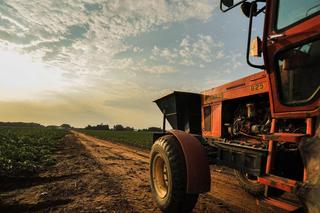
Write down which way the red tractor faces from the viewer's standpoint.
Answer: facing away from the viewer and to the left of the viewer
